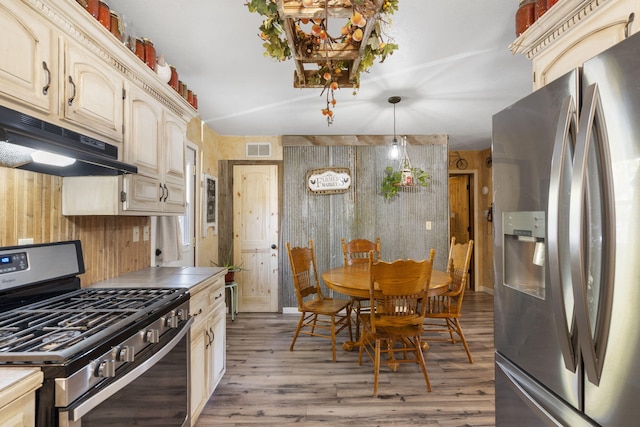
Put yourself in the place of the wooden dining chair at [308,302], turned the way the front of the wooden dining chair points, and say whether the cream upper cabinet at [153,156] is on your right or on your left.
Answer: on your right

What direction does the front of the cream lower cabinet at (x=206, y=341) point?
to the viewer's right

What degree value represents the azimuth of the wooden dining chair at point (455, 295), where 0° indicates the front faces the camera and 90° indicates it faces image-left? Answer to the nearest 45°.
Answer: approximately 90°

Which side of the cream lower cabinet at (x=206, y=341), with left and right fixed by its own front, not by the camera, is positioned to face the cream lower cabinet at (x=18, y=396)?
right

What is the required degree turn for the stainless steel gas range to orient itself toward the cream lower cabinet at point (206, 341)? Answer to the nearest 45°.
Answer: approximately 90° to its left

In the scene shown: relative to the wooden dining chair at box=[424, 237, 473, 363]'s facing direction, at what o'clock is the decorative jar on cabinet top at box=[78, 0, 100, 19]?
The decorative jar on cabinet top is roughly at 10 o'clock from the wooden dining chair.

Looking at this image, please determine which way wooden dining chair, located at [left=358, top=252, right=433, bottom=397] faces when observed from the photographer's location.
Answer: facing away from the viewer

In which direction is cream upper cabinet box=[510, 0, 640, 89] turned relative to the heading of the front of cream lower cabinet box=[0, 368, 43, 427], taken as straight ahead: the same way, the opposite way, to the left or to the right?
the opposite way

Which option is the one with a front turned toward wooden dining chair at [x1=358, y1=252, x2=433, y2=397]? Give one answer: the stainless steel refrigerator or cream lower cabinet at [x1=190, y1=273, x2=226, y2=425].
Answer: the cream lower cabinet

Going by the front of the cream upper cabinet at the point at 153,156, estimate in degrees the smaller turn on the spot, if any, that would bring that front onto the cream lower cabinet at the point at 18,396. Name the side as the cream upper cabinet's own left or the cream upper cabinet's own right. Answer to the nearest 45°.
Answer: approximately 45° to the cream upper cabinet's own right

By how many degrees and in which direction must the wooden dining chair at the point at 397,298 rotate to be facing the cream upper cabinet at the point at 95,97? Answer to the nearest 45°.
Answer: approximately 135° to its left

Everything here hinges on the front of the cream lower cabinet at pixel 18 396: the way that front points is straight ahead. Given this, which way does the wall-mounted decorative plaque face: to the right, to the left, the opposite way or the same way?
to the right

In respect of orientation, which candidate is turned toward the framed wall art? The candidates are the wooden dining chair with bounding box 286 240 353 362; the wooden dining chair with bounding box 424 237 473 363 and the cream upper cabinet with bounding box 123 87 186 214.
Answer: the wooden dining chair with bounding box 424 237 473 363
